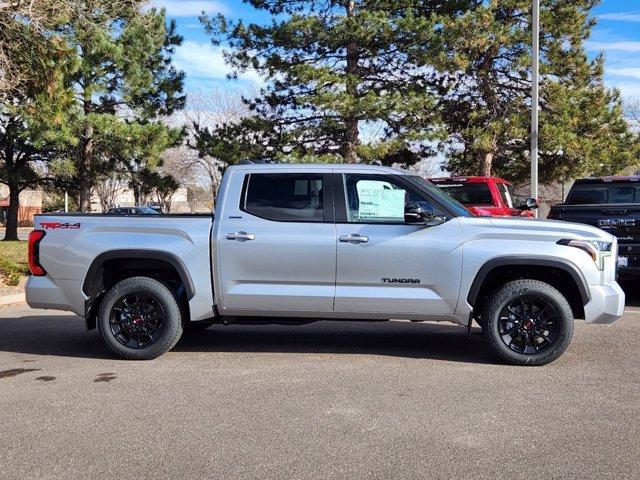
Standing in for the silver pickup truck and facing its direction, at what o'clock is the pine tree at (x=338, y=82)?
The pine tree is roughly at 9 o'clock from the silver pickup truck.

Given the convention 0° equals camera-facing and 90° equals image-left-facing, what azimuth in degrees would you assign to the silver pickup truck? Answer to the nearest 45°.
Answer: approximately 270°

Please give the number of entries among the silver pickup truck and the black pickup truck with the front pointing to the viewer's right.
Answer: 1

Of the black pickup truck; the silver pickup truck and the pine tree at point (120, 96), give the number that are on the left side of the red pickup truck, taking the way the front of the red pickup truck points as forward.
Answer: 1

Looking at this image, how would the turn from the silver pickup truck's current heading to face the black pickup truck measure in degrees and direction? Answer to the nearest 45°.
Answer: approximately 45° to its left

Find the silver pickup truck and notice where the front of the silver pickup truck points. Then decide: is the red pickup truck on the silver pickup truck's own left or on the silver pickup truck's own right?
on the silver pickup truck's own left

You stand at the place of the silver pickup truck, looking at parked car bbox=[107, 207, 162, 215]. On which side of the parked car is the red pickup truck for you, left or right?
right
